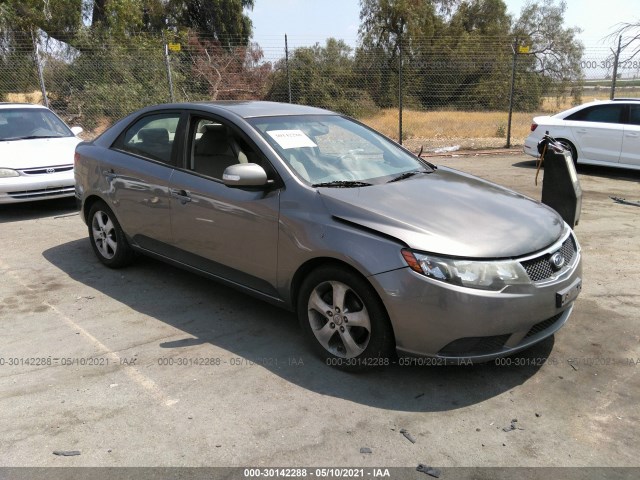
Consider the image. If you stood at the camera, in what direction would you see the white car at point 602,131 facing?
facing to the right of the viewer

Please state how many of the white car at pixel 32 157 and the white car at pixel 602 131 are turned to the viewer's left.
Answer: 0

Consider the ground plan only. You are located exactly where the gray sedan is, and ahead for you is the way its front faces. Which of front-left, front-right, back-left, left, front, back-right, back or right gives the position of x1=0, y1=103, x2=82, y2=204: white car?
back

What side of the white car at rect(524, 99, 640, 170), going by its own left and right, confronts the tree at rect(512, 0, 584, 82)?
left

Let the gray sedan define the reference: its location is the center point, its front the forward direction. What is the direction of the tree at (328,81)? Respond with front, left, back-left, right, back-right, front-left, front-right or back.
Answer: back-left

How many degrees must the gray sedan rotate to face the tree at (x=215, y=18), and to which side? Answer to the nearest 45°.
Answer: approximately 135° to its left

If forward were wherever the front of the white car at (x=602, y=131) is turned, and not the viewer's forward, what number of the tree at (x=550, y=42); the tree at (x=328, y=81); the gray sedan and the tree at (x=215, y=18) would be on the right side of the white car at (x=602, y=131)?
1

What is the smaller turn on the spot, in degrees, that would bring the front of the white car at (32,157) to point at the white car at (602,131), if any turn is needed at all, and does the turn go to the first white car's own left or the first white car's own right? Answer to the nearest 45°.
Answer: approximately 45° to the first white car's own left

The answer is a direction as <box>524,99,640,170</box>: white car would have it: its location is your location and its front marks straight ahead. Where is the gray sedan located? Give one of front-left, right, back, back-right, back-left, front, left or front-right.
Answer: right

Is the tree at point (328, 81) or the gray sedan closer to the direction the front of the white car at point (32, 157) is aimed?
the gray sedan
